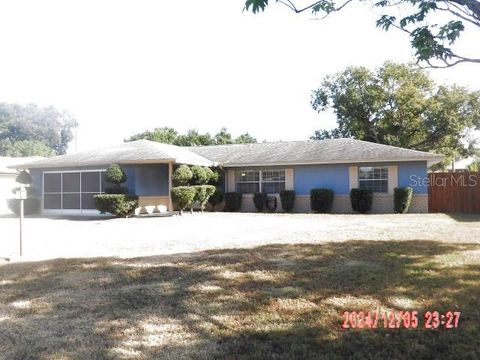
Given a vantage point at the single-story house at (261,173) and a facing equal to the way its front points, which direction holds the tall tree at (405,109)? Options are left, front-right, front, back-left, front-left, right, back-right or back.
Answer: back-left

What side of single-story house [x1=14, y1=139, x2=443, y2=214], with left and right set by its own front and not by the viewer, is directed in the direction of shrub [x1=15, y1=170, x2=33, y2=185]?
right

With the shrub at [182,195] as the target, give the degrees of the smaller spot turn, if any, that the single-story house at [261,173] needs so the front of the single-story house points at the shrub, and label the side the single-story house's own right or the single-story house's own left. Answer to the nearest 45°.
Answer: approximately 45° to the single-story house's own right

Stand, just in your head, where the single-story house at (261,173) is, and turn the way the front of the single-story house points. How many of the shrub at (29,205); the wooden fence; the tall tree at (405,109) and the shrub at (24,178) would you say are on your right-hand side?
2

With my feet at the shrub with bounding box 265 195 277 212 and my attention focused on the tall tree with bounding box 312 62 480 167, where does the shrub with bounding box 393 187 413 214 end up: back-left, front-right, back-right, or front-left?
front-right

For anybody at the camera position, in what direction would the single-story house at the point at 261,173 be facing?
facing the viewer

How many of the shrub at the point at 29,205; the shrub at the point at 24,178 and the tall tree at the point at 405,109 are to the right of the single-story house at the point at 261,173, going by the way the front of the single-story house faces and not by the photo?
2

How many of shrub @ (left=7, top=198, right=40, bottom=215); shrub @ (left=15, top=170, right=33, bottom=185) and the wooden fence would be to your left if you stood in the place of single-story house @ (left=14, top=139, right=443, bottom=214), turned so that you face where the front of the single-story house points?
1

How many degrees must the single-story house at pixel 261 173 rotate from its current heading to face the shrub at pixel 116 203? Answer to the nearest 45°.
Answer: approximately 45° to its right

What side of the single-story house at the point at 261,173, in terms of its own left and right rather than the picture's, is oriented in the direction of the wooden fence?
left

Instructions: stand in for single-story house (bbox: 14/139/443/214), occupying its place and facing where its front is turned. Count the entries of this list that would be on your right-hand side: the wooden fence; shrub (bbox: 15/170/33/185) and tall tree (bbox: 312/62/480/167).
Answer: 1

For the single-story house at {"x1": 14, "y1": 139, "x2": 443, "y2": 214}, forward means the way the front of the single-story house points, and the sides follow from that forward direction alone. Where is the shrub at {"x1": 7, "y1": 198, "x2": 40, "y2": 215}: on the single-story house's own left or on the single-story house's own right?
on the single-story house's own right
